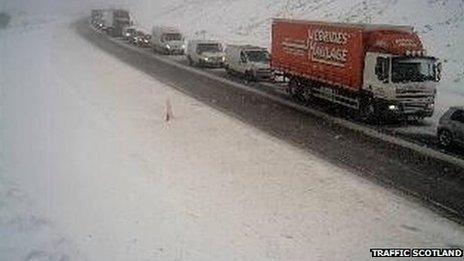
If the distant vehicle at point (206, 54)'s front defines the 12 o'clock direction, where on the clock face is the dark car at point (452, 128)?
The dark car is roughly at 1 o'clock from the distant vehicle.

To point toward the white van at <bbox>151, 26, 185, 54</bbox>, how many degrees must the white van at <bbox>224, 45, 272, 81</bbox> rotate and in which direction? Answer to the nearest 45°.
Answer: approximately 180°

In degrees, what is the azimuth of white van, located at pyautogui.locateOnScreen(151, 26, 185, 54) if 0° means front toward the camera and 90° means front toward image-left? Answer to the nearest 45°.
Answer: approximately 315°

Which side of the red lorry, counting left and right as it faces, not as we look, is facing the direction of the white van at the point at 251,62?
back

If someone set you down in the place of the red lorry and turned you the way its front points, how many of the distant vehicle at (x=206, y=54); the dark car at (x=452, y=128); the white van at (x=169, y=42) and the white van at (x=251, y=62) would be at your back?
3

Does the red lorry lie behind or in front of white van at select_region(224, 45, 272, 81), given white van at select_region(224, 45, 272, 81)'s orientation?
in front

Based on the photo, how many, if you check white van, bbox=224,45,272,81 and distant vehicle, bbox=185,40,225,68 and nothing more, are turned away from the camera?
0

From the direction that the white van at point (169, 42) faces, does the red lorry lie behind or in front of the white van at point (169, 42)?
in front

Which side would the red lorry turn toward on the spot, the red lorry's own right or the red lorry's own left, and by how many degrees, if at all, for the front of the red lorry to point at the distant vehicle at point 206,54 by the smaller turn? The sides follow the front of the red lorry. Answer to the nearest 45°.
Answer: approximately 180°

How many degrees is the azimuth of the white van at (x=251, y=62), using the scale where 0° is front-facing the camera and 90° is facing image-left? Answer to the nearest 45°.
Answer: approximately 315°

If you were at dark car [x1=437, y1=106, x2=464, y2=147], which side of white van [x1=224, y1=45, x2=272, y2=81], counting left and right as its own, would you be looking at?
front

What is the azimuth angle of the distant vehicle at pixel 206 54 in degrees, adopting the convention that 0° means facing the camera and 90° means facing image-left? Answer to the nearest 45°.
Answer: approximately 315°

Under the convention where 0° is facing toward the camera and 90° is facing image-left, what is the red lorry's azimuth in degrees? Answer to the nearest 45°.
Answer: approximately 315°
